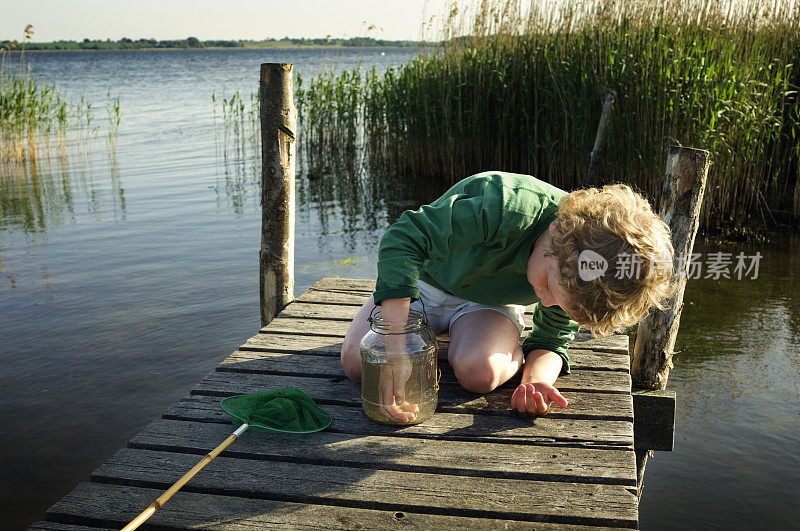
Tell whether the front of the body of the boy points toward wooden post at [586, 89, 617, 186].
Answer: no

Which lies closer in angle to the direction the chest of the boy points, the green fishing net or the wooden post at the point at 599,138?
the green fishing net

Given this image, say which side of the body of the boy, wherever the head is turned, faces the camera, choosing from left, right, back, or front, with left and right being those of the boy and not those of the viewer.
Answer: front

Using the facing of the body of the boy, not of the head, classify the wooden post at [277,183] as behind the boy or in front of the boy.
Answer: behind

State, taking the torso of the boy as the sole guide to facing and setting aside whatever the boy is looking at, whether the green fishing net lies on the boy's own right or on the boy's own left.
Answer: on the boy's own right

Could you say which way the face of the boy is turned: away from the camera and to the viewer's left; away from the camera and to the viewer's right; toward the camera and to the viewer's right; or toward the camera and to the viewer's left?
toward the camera and to the viewer's left

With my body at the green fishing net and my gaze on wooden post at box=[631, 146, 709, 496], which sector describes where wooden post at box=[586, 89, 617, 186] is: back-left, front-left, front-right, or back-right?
front-left
